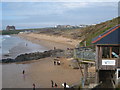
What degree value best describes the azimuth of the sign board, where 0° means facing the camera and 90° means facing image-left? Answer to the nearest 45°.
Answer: approximately 0°
